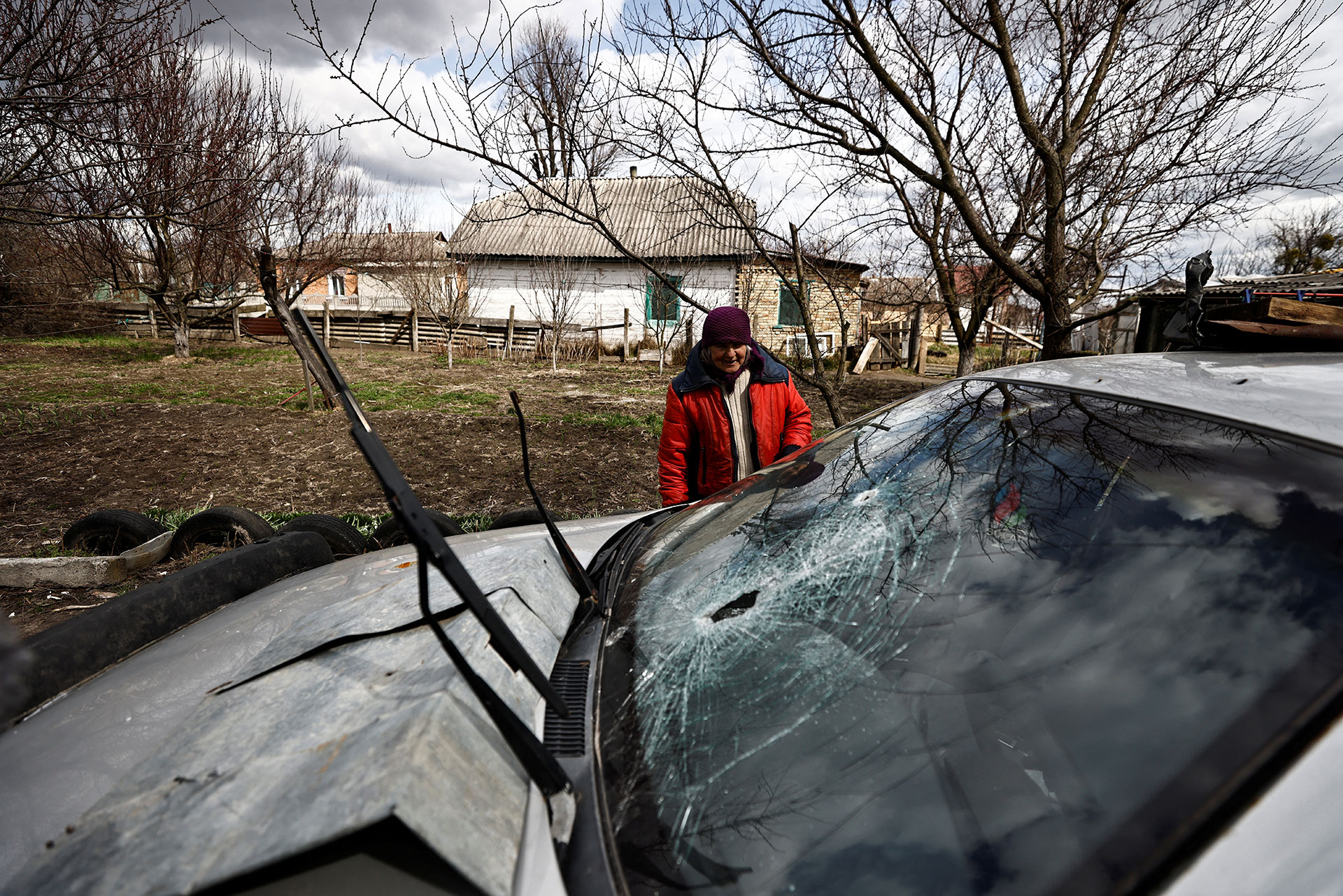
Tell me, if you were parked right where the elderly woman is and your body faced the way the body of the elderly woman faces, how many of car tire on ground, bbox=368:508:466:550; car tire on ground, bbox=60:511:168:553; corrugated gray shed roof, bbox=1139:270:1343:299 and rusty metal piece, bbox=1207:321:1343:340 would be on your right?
2

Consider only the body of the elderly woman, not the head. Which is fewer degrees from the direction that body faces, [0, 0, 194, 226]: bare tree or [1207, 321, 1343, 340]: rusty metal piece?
the rusty metal piece

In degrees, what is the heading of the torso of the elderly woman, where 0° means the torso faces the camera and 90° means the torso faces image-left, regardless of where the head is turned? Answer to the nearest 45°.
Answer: approximately 0°

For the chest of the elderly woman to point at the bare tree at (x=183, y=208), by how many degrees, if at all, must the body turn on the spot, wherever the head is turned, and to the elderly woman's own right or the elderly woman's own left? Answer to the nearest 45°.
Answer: approximately 135° to the elderly woman's own right

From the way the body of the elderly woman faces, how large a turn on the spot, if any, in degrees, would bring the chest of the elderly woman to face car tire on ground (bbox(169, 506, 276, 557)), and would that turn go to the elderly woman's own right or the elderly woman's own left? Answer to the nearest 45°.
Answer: approximately 90° to the elderly woman's own right

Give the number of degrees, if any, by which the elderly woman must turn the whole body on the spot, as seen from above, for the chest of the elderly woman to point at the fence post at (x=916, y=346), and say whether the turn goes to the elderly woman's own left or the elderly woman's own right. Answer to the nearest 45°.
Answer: approximately 180°

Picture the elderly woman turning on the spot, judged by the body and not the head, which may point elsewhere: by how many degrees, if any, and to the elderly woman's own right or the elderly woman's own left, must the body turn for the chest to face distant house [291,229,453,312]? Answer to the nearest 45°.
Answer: approximately 135° to the elderly woman's own right

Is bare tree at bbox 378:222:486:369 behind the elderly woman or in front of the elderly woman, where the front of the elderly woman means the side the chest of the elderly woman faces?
behind
